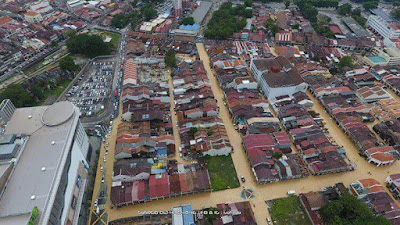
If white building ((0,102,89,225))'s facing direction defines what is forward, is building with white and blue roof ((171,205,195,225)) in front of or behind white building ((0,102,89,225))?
in front

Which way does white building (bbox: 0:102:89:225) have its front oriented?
to the viewer's right

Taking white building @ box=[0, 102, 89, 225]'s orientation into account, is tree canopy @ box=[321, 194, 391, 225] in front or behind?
in front

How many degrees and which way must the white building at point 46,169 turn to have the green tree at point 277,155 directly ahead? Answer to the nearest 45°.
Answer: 0° — it already faces it
